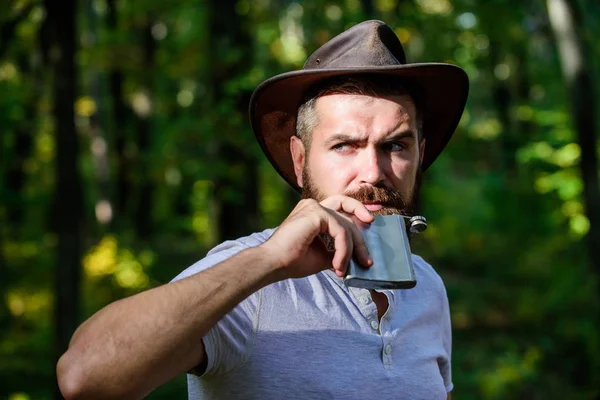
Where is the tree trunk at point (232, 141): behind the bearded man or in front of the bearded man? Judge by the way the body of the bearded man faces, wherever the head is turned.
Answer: behind

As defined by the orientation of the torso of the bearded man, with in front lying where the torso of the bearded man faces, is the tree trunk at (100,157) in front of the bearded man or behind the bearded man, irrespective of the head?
behind

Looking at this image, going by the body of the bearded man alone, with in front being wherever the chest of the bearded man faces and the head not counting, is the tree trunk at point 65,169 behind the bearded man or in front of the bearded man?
behind

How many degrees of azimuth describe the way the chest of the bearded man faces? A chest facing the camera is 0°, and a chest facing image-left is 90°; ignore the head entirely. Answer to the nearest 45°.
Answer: approximately 315°
